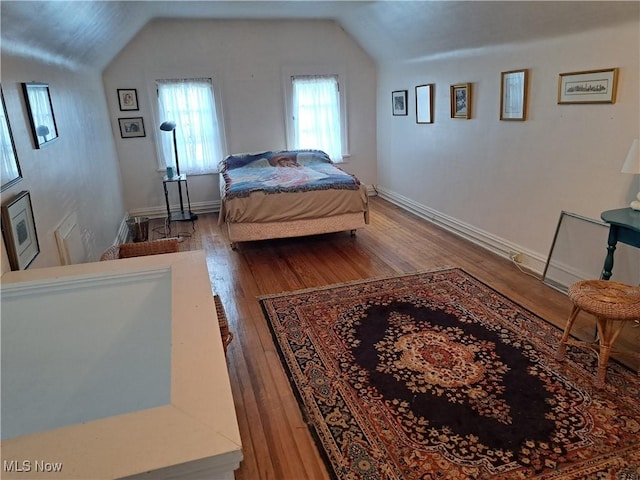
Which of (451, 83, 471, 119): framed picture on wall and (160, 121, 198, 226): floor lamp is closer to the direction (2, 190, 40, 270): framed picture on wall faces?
the framed picture on wall

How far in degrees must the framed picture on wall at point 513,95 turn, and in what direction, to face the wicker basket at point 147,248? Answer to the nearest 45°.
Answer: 0° — it already faces it

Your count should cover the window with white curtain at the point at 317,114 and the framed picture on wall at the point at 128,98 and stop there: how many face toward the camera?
2

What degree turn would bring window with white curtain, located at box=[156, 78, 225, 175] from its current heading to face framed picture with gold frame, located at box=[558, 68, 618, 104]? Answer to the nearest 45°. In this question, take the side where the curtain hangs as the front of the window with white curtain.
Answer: approximately 45° to its left

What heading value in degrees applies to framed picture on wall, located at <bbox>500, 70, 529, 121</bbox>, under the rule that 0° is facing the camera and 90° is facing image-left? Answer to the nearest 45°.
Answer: approximately 45°

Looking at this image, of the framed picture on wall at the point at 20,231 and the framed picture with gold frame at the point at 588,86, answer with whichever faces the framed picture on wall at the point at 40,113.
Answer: the framed picture with gold frame

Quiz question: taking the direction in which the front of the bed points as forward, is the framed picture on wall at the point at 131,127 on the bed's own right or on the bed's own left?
on the bed's own right

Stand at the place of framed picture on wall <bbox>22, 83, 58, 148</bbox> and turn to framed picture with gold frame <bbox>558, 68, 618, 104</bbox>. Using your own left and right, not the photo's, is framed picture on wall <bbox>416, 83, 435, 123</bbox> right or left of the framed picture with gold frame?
left

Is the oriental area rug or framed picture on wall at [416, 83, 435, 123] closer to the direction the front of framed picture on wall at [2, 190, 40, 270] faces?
the oriental area rug

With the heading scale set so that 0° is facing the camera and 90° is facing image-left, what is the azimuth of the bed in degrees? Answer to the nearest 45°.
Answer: approximately 0°

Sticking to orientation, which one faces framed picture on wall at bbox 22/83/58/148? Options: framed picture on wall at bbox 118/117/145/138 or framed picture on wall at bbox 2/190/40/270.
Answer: framed picture on wall at bbox 118/117/145/138

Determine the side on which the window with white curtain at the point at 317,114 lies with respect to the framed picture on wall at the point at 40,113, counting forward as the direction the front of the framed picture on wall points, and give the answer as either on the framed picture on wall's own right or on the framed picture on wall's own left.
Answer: on the framed picture on wall's own left

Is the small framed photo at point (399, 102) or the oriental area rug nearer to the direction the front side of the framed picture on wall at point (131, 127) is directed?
the oriental area rug
